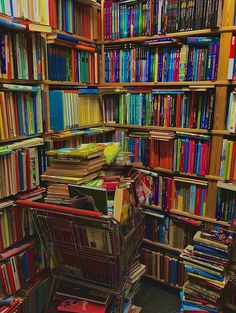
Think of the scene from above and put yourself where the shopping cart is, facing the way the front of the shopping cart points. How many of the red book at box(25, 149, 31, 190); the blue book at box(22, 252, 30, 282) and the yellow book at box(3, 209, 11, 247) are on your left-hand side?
3

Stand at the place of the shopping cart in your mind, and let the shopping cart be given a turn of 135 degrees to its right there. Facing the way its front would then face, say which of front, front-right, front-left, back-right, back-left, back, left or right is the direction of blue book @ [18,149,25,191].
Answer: back-right

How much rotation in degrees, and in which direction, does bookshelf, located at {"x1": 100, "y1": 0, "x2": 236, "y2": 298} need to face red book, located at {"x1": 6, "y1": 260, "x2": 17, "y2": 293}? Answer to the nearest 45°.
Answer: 0° — it already faces it

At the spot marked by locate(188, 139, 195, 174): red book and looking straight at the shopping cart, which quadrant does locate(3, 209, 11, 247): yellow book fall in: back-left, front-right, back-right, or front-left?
front-right

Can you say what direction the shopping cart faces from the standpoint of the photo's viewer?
facing away from the viewer and to the right of the viewer

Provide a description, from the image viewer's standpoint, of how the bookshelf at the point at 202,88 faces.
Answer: facing the viewer and to the left of the viewer

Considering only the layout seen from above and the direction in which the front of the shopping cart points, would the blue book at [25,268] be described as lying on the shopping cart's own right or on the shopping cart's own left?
on the shopping cart's own left

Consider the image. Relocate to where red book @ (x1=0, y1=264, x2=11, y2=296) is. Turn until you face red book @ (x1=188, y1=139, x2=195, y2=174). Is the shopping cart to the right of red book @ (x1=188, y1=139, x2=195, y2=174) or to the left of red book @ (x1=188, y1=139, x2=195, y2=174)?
right

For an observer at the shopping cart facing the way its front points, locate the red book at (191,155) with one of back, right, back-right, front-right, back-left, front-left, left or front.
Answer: front

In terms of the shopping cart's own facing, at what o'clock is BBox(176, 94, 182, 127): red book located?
The red book is roughly at 12 o'clock from the shopping cart.

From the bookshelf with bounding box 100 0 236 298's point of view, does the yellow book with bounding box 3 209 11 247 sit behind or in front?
in front

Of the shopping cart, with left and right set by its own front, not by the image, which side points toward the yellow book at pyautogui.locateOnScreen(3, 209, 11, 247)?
left

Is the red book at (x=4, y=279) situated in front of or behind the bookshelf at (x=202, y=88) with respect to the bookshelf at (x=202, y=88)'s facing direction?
in front

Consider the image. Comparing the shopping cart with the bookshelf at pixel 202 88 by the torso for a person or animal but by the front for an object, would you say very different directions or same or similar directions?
very different directions
